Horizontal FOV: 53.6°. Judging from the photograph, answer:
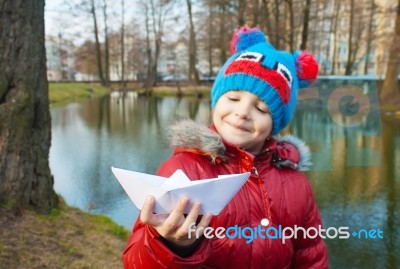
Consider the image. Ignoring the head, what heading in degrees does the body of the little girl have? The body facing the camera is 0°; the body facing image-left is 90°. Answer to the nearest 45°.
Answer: approximately 0°

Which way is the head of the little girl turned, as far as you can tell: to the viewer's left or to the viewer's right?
to the viewer's left
